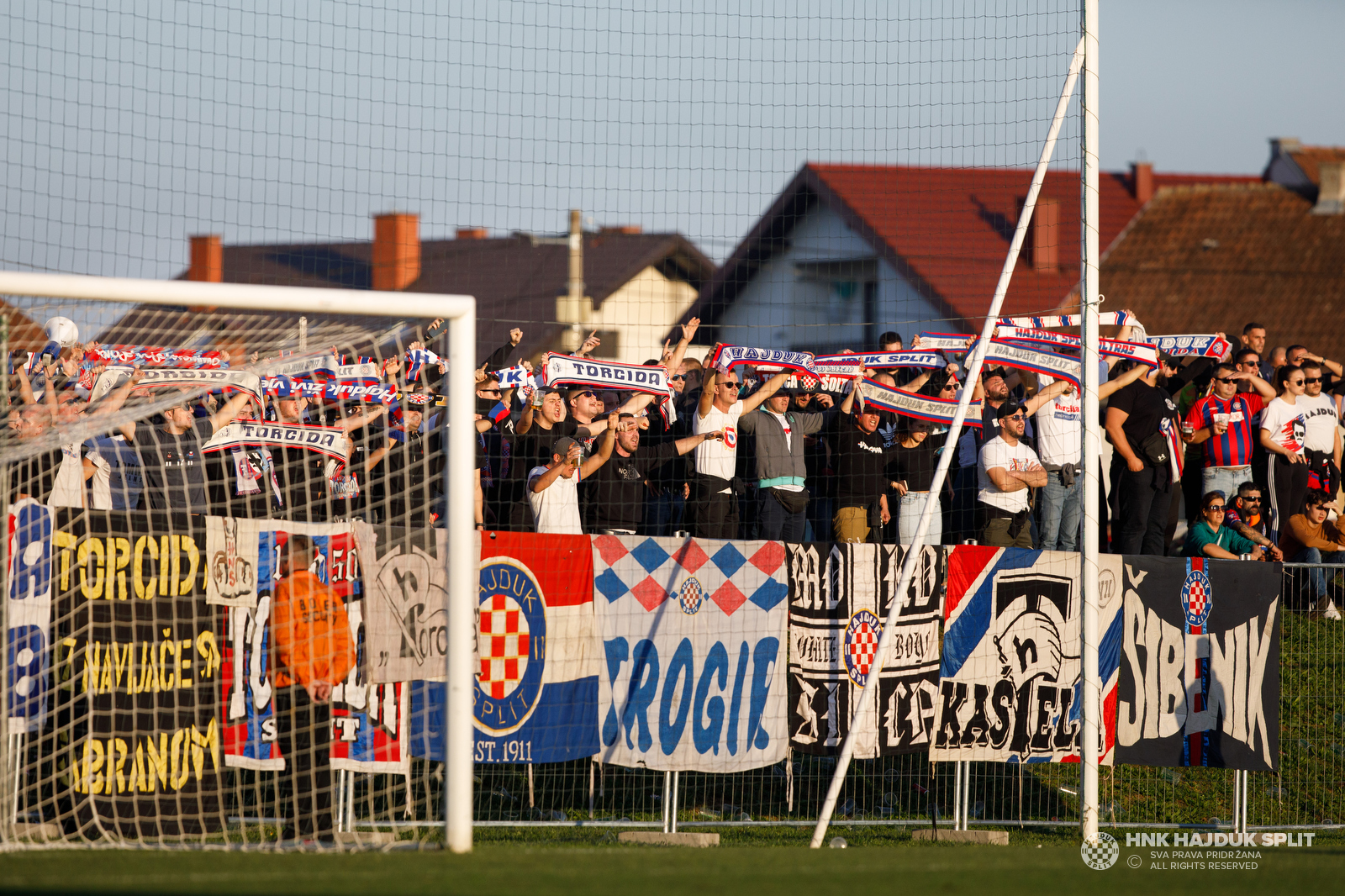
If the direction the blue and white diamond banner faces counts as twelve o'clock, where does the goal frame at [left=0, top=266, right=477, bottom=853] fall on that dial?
The goal frame is roughly at 1 o'clock from the blue and white diamond banner.

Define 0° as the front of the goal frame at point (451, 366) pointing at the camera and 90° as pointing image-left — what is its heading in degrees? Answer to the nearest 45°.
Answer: approximately 0°

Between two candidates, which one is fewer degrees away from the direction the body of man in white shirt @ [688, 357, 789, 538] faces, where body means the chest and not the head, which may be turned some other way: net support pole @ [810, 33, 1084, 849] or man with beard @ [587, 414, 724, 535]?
the net support pole

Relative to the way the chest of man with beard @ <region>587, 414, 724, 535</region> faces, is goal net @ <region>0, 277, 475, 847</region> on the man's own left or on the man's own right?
on the man's own right

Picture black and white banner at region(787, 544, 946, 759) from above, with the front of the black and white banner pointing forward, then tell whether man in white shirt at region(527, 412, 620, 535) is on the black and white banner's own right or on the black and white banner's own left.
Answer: on the black and white banner's own right

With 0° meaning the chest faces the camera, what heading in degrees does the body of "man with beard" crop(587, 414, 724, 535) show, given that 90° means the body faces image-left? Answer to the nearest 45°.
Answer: approximately 315°

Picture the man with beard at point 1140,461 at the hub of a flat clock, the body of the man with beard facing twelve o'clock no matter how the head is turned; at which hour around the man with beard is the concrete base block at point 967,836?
The concrete base block is roughly at 2 o'clock from the man with beard.

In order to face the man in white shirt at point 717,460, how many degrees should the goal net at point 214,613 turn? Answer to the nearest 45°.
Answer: approximately 135° to its left

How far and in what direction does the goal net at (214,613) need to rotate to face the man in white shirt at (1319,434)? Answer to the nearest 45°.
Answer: approximately 90° to its left
